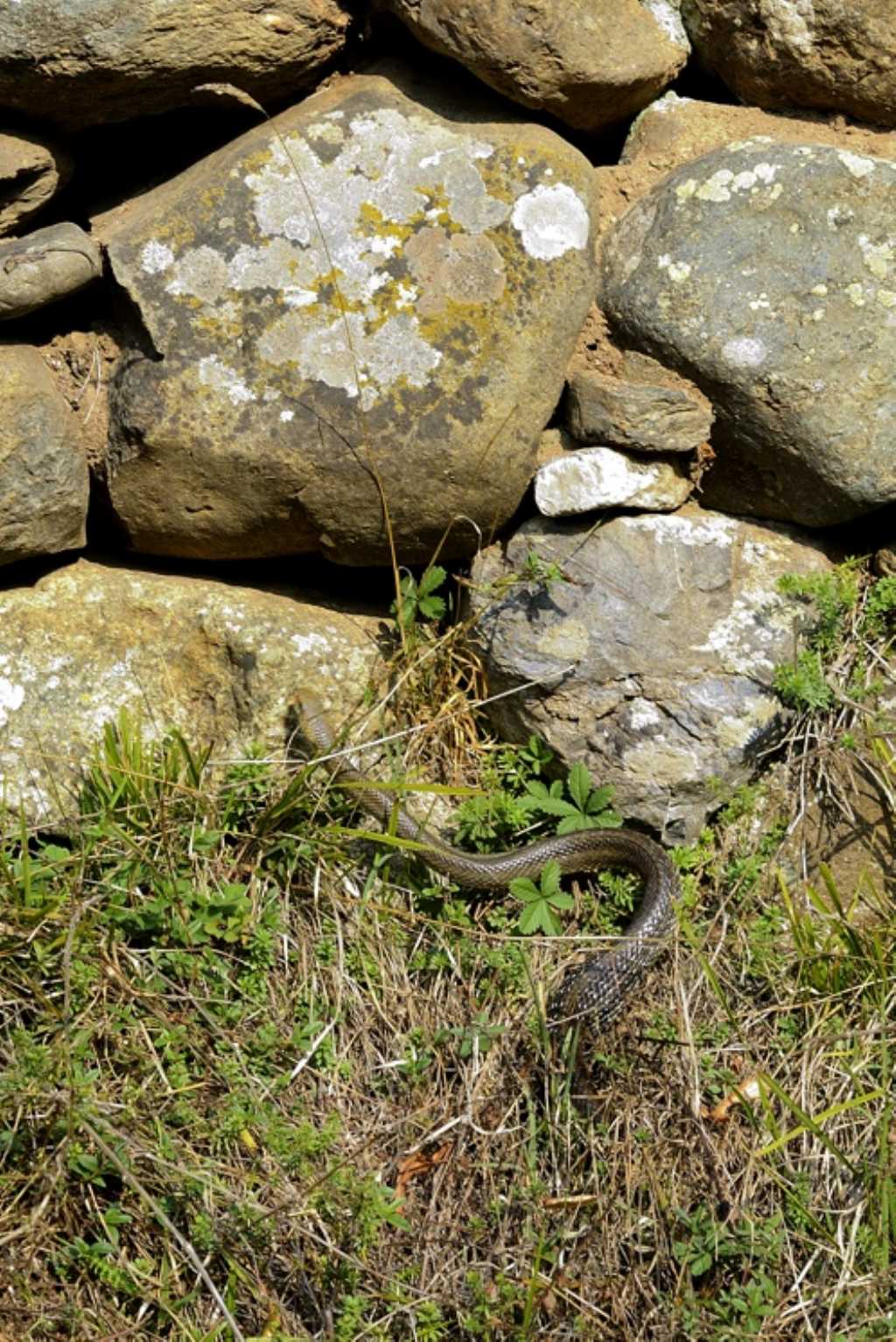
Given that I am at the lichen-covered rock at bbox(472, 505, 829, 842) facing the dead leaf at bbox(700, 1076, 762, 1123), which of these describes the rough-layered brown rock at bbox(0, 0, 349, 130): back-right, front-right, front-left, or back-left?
back-right
